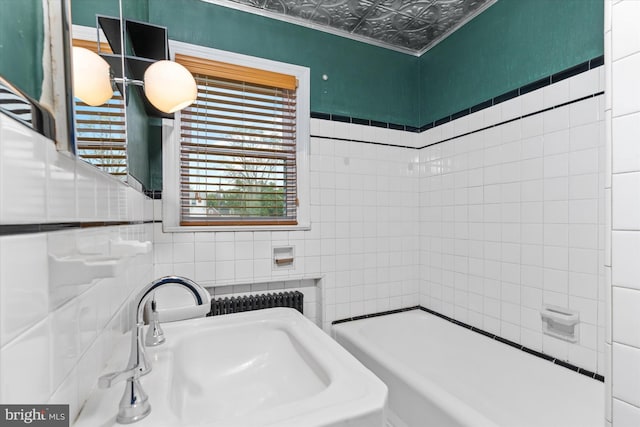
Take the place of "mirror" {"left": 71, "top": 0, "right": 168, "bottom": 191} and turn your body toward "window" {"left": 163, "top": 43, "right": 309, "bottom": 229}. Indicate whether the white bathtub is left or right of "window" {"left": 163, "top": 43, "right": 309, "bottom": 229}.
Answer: right

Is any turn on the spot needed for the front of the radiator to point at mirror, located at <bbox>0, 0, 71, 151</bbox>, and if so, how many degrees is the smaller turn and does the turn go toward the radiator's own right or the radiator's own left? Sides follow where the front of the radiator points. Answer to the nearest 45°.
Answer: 0° — it already faces it

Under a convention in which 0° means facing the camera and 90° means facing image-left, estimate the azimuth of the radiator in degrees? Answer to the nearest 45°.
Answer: approximately 0°

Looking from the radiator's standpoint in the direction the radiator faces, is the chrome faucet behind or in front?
in front

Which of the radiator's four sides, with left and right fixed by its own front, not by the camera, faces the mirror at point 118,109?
front

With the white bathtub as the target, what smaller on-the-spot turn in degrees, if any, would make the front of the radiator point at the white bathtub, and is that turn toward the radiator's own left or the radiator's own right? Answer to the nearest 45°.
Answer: approximately 45° to the radiator's own left
